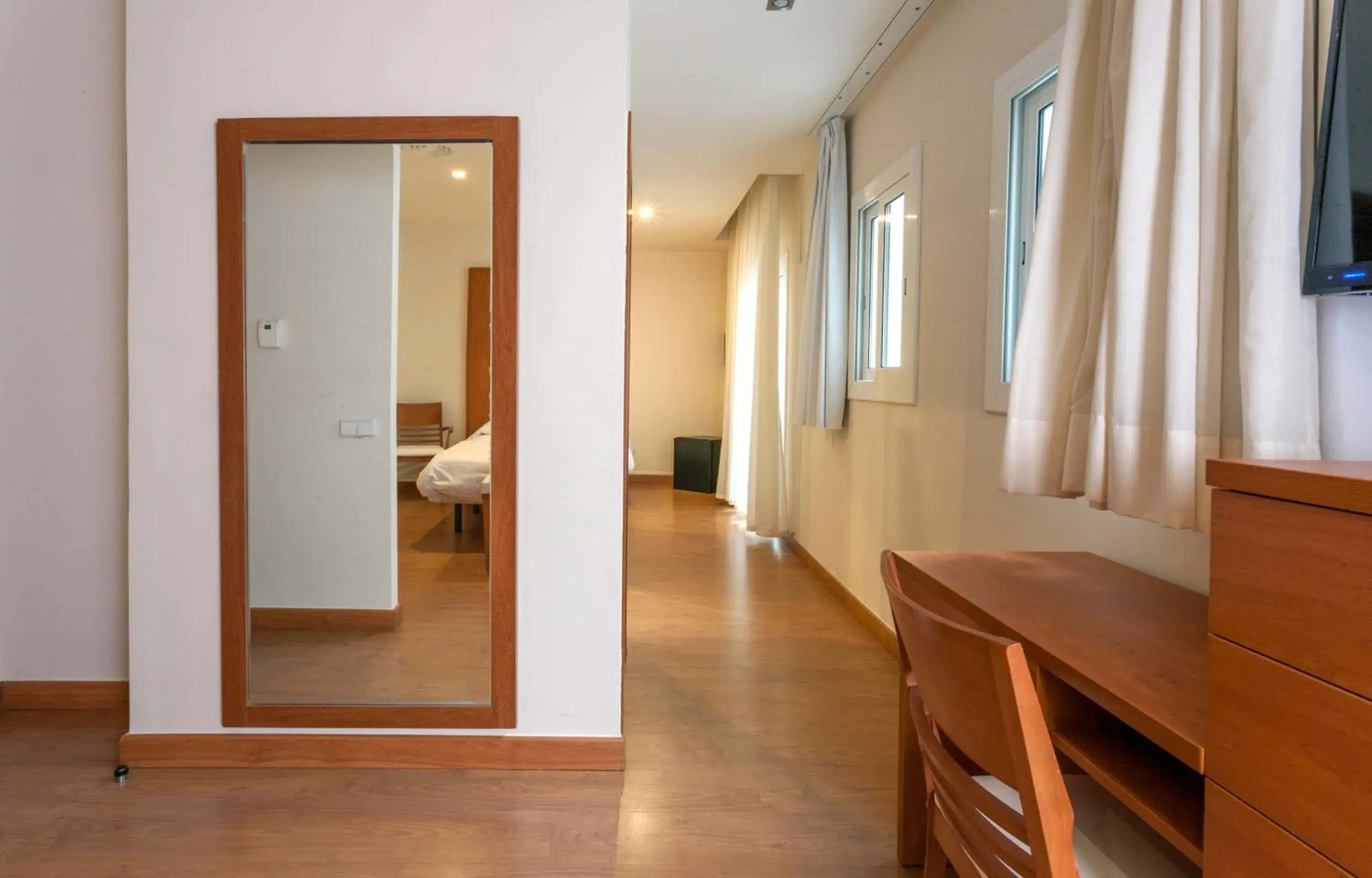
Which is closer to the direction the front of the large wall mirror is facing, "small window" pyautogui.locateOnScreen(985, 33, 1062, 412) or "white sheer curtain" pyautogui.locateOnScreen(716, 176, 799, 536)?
the small window

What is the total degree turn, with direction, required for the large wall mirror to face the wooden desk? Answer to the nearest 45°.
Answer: approximately 45° to its left

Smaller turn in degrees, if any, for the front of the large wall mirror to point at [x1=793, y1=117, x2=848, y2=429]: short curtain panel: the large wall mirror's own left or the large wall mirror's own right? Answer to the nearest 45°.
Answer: approximately 135° to the large wall mirror's own left

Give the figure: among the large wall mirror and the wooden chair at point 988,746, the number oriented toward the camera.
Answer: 1

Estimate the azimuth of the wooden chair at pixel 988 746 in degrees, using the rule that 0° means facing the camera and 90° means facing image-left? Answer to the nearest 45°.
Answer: approximately 225°

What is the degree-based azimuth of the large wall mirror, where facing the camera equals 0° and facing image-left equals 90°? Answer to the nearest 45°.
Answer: approximately 0°

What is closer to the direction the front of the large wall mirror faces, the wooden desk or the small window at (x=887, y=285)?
the wooden desk

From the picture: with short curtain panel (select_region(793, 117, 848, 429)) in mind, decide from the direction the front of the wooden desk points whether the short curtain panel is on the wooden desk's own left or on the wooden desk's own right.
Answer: on the wooden desk's own right

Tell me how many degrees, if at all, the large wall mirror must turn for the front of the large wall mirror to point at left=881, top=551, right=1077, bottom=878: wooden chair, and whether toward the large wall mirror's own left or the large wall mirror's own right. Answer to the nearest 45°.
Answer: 0° — it already faces it
